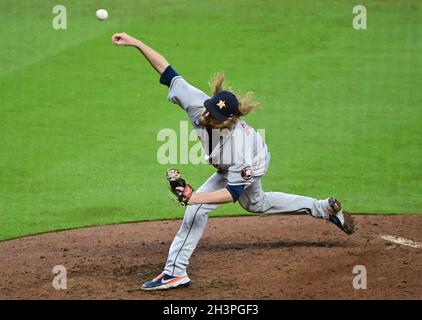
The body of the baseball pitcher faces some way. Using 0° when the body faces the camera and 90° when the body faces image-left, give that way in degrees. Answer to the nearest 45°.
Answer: approximately 90°
